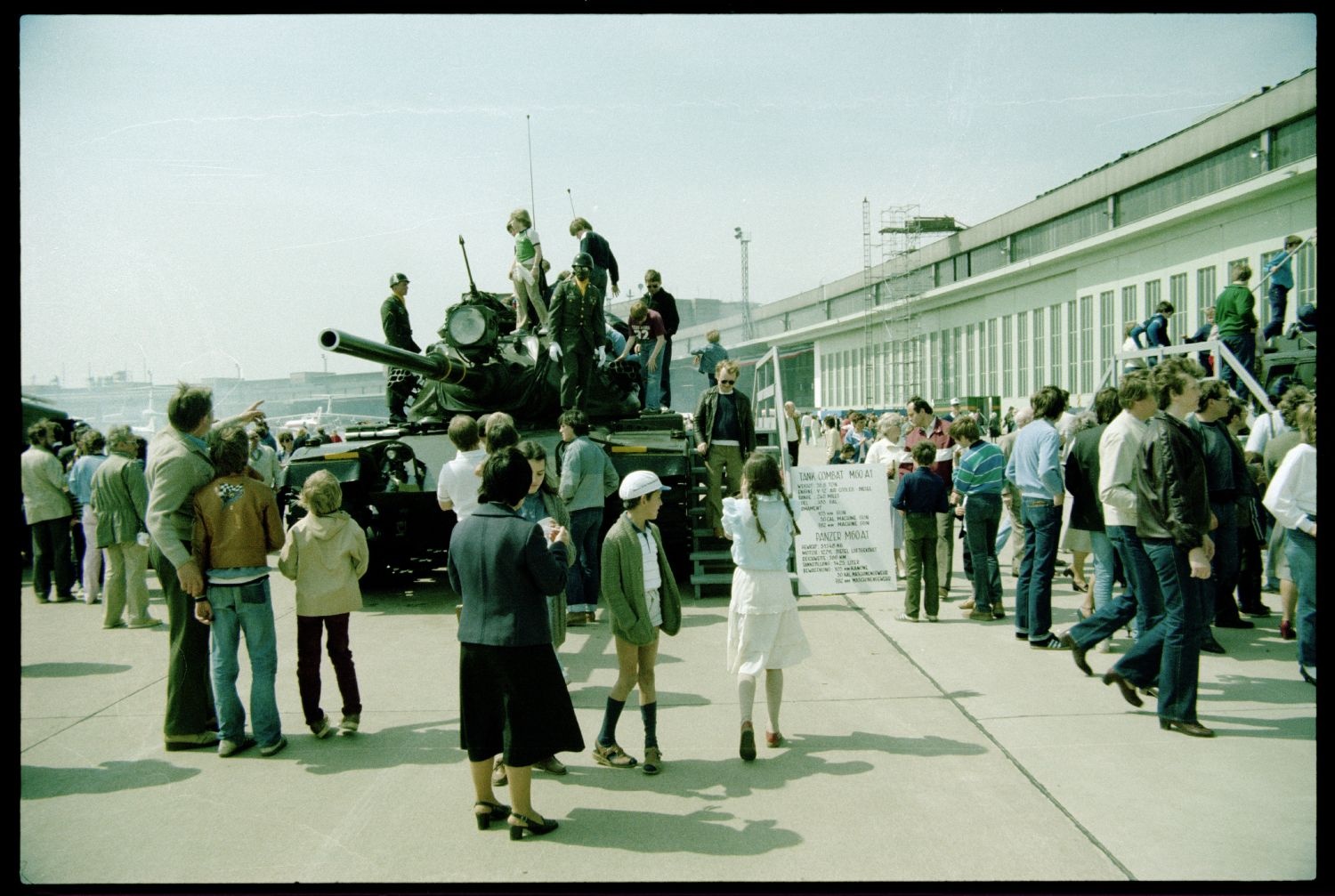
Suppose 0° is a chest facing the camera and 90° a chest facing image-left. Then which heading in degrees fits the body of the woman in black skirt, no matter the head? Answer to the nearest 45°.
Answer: approximately 225°

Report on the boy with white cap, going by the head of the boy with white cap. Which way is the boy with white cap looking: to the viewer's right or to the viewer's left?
to the viewer's right

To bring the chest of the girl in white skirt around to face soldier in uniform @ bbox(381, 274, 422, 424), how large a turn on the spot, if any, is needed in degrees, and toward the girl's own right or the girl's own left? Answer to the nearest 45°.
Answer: approximately 45° to the girl's own left

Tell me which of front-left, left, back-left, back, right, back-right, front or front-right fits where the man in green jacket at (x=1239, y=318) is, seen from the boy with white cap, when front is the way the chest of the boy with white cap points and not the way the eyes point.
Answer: left

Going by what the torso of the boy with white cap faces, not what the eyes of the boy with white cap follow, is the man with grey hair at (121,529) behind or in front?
behind

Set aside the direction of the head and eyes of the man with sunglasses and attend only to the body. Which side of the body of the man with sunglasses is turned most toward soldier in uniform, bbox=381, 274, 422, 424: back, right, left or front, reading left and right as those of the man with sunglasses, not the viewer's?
right

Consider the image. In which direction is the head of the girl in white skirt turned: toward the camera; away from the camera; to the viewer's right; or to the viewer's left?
away from the camera

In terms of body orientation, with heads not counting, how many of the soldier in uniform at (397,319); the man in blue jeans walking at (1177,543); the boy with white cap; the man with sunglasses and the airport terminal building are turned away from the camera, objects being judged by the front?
0

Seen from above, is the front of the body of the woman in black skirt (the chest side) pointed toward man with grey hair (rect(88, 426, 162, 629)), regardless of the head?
no

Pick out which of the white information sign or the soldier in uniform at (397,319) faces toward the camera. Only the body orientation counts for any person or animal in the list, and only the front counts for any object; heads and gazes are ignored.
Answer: the white information sign

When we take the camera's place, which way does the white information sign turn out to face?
facing the viewer
